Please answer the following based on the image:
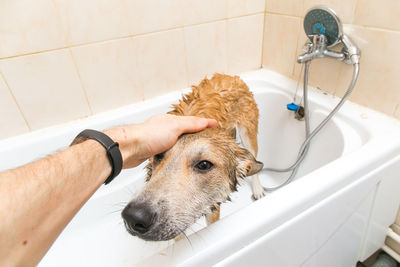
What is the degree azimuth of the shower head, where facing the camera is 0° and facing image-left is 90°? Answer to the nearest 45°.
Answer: approximately 45°

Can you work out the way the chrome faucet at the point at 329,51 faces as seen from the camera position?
facing the viewer and to the left of the viewer

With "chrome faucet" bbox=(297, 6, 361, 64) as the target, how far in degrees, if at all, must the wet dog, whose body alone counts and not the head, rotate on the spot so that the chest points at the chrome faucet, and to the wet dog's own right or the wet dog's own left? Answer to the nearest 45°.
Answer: approximately 180°

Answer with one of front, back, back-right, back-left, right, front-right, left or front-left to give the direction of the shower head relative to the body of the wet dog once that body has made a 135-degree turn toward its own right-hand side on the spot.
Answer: front-right

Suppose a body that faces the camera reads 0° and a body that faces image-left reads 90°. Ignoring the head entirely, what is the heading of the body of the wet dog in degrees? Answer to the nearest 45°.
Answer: approximately 45°

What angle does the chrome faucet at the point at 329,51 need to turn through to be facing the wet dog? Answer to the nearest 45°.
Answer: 0° — it already faces it
